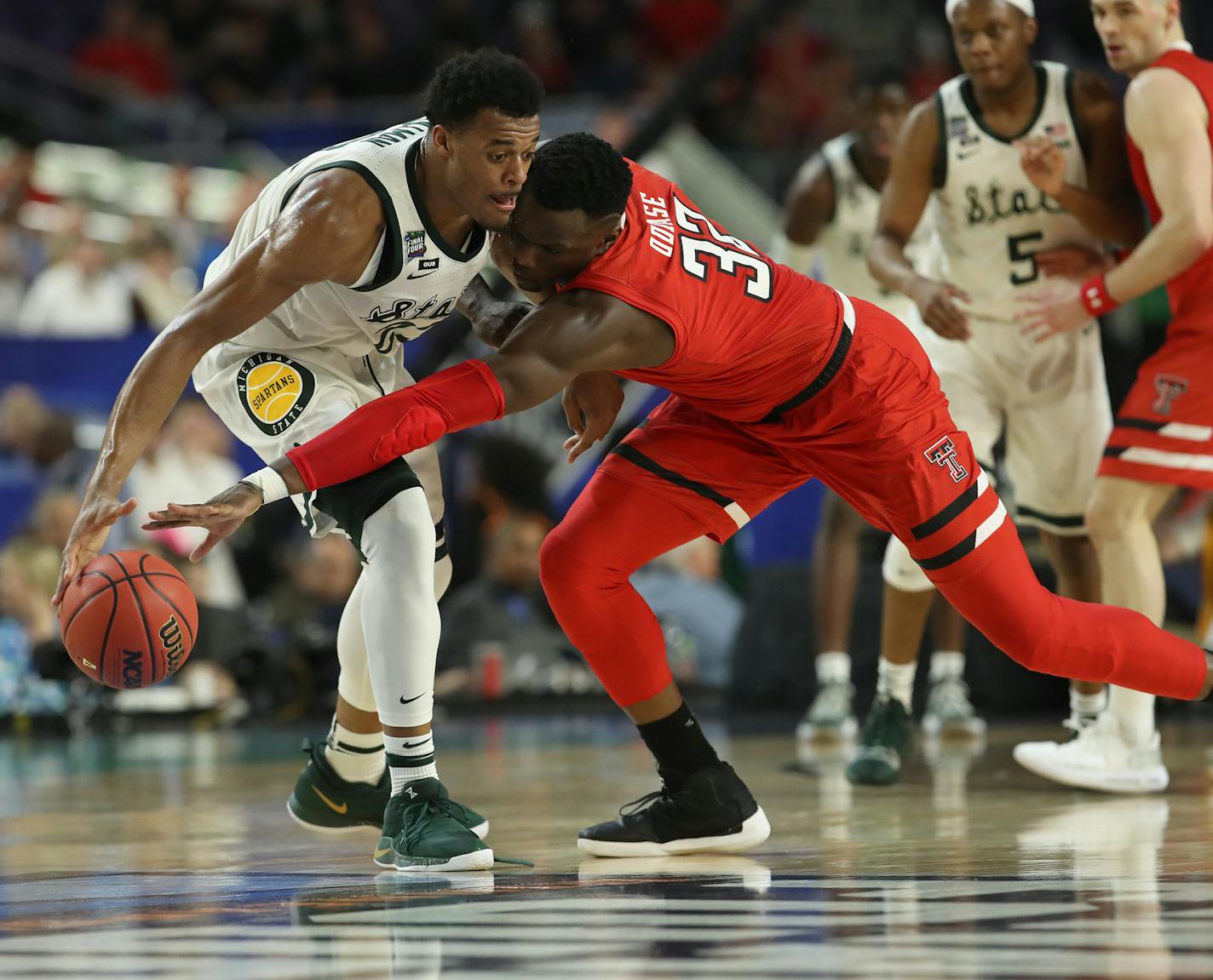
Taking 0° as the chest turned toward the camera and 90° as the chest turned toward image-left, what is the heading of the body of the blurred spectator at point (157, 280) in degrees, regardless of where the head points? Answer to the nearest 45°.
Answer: approximately 0°

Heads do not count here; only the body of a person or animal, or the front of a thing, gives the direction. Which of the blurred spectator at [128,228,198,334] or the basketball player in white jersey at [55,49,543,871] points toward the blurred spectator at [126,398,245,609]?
the blurred spectator at [128,228,198,334]

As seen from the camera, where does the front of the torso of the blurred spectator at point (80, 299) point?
toward the camera

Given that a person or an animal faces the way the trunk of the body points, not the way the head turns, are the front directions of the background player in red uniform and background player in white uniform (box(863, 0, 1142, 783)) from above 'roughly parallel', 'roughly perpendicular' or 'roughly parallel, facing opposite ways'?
roughly perpendicular

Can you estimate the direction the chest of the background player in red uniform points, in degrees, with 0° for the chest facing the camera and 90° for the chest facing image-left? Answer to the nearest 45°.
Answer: approximately 90°

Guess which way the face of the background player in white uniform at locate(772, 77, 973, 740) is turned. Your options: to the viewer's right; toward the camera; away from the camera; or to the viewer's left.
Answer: toward the camera

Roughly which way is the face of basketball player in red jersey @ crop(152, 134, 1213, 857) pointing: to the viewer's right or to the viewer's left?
to the viewer's left

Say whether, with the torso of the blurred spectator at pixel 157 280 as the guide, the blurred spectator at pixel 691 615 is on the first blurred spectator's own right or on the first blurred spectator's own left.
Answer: on the first blurred spectator's own left

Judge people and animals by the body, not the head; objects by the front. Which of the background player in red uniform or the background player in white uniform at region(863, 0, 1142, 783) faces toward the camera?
the background player in white uniform

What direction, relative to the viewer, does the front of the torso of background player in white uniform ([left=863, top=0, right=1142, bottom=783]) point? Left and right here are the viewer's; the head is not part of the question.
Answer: facing the viewer
